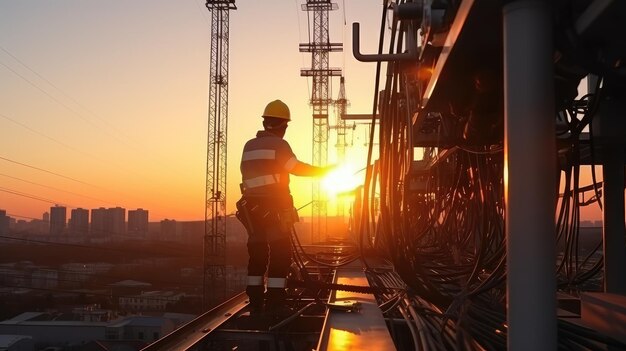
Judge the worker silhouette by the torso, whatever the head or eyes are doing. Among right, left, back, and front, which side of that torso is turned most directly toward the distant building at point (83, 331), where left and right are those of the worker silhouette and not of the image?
left

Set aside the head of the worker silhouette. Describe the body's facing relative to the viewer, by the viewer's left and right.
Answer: facing away from the viewer and to the right of the viewer

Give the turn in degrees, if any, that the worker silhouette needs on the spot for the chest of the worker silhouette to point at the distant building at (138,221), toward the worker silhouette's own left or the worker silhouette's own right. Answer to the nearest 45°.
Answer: approximately 45° to the worker silhouette's own left

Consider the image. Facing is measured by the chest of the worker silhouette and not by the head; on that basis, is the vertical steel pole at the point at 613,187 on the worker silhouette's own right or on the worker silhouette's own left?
on the worker silhouette's own right

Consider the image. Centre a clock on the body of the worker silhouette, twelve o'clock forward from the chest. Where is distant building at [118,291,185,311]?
The distant building is roughly at 10 o'clock from the worker silhouette.

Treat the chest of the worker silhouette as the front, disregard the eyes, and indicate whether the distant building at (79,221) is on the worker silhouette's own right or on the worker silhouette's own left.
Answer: on the worker silhouette's own left

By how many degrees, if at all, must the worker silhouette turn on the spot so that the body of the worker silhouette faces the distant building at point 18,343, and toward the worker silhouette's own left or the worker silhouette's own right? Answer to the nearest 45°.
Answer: approximately 90° to the worker silhouette's own left
